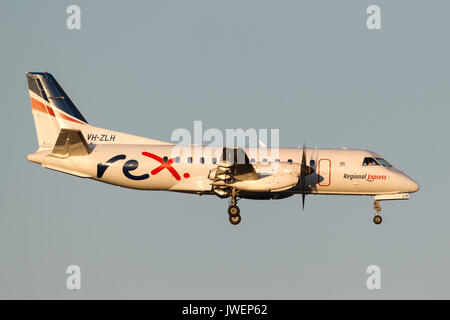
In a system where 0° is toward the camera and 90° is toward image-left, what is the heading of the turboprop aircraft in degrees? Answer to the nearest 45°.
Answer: approximately 270°
